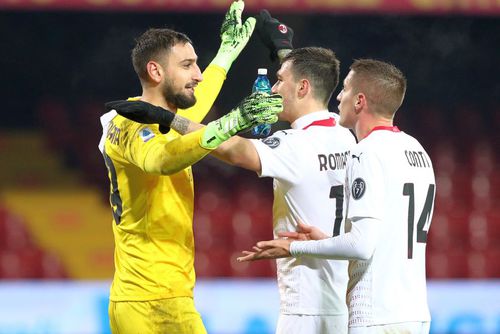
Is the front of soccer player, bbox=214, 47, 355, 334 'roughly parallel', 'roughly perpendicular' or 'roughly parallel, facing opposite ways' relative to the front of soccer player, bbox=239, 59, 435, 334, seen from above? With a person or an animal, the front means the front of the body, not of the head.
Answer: roughly parallel

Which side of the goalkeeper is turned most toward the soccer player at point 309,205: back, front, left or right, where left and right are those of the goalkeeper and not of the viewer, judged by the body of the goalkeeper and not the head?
front

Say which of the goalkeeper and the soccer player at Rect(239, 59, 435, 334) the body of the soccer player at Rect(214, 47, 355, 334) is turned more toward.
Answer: the goalkeeper

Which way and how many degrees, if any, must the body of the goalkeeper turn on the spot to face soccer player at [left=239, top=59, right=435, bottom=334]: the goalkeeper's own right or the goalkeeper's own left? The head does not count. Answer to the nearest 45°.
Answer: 0° — they already face them

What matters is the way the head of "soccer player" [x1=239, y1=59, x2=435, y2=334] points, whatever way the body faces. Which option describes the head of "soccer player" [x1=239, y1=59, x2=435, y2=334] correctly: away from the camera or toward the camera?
away from the camera

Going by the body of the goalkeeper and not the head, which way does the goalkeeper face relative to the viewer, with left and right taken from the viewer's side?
facing to the right of the viewer

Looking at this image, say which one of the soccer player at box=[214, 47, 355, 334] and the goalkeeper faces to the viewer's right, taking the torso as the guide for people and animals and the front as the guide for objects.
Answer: the goalkeeper

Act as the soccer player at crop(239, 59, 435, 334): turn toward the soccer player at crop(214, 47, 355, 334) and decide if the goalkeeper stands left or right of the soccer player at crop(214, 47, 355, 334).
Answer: left
